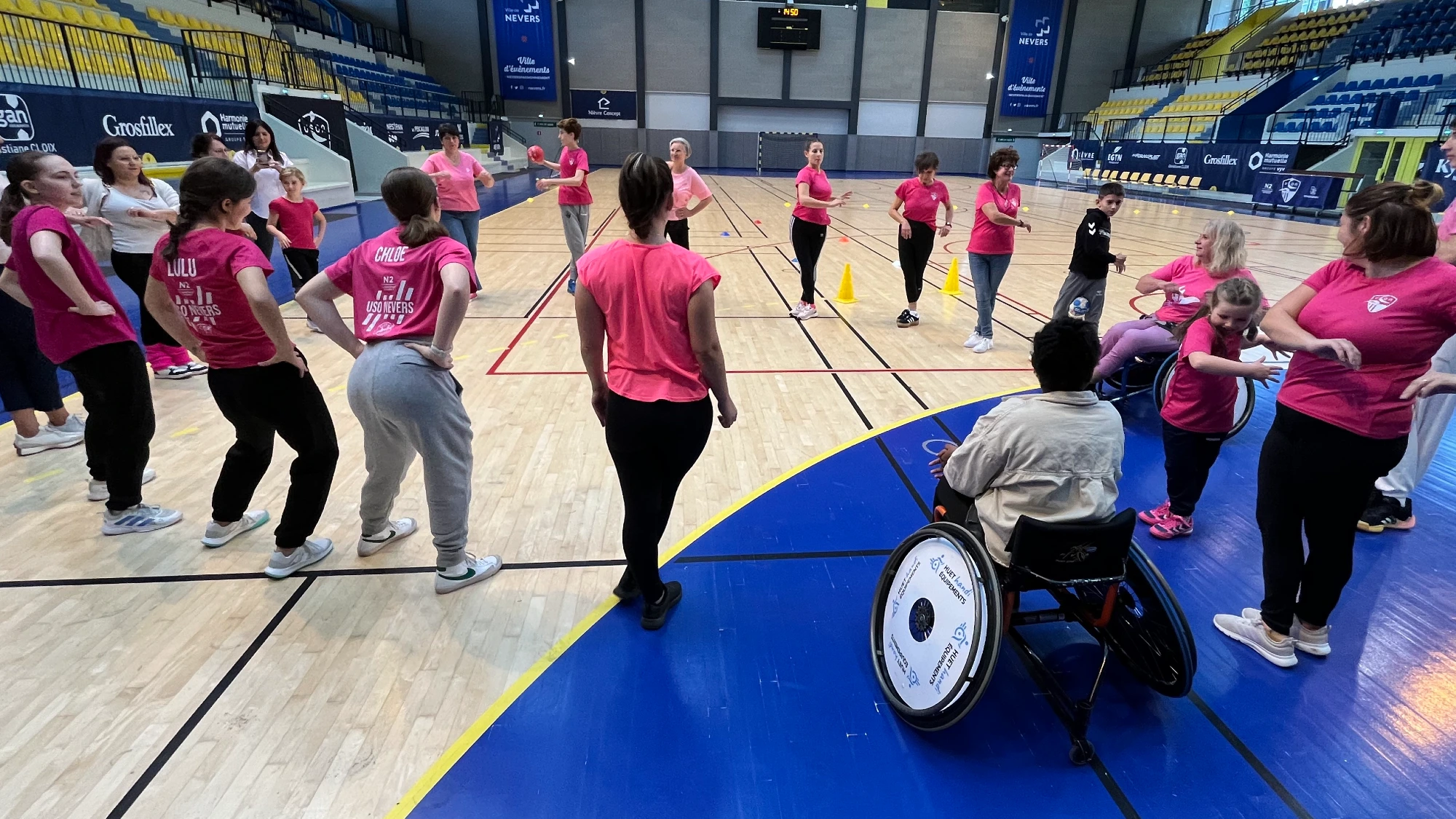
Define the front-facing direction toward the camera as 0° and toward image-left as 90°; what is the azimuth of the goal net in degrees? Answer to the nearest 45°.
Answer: approximately 0°

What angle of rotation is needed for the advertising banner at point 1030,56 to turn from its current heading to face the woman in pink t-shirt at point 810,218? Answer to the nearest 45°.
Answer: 0° — it already faces them

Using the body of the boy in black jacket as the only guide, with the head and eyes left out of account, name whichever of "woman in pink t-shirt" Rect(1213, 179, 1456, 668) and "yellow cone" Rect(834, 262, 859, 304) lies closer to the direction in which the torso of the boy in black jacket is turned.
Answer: the woman in pink t-shirt

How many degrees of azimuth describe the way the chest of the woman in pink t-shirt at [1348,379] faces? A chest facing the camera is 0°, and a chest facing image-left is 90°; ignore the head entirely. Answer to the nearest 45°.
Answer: approximately 45°

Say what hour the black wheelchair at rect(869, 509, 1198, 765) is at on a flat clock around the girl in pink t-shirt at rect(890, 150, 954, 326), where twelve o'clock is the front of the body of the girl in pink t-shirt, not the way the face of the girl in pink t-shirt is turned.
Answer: The black wheelchair is roughly at 12 o'clock from the girl in pink t-shirt.

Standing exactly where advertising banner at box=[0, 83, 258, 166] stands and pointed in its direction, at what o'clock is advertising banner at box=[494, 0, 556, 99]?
advertising banner at box=[494, 0, 556, 99] is roughly at 9 o'clock from advertising banner at box=[0, 83, 258, 166].

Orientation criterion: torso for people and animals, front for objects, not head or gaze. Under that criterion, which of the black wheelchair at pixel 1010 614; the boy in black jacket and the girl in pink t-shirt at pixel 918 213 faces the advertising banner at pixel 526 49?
the black wheelchair

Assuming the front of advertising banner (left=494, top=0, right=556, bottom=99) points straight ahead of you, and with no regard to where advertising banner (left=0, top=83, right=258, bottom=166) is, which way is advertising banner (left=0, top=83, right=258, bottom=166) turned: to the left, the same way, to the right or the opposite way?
to the left

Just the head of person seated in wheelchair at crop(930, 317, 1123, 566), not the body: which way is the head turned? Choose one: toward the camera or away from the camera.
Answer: away from the camera

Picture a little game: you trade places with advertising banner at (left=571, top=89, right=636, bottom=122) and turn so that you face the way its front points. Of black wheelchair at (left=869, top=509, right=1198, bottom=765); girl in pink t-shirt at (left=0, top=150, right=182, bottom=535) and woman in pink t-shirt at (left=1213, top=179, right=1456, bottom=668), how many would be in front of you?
3
